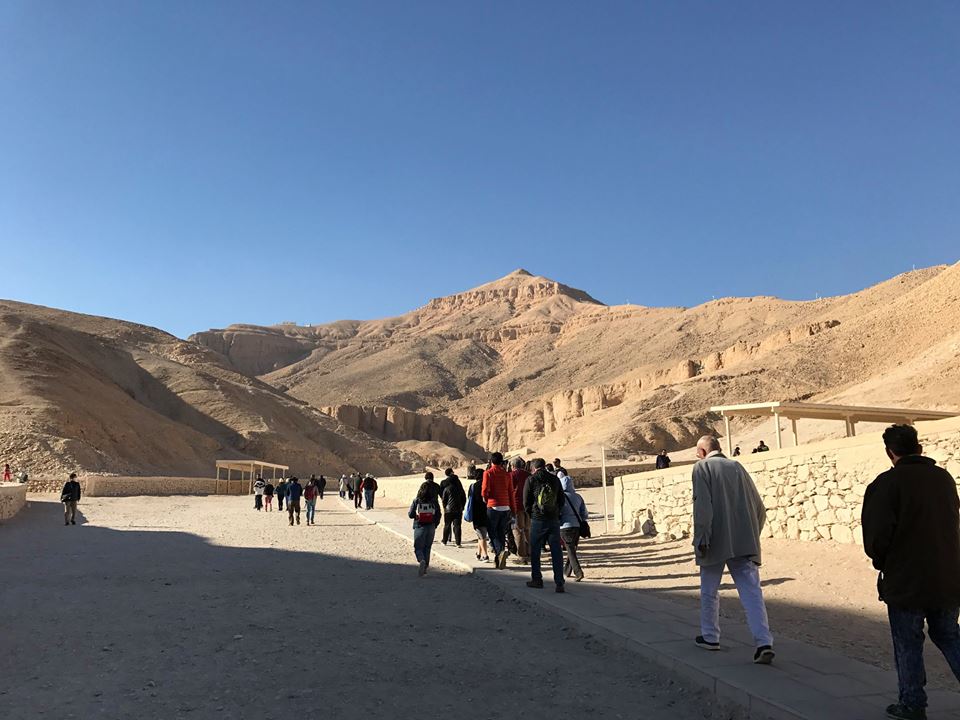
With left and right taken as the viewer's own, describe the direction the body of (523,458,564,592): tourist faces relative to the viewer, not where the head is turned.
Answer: facing away from the viewer

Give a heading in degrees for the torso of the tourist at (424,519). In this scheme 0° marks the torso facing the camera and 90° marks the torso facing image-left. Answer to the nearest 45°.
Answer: approximately 180°

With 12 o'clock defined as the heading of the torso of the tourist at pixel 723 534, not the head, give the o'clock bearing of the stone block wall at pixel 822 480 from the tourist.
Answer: The stone block wall is roughly at 2 o'clock from the tourist.

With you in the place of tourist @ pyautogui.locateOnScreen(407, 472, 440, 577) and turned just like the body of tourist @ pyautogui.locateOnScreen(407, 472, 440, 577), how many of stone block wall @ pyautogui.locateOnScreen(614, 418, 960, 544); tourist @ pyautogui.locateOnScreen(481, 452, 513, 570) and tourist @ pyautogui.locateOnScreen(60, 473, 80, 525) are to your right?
2

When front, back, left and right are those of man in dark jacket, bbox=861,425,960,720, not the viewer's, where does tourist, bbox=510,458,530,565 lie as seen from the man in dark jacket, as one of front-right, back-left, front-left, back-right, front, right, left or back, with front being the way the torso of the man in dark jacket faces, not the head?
front

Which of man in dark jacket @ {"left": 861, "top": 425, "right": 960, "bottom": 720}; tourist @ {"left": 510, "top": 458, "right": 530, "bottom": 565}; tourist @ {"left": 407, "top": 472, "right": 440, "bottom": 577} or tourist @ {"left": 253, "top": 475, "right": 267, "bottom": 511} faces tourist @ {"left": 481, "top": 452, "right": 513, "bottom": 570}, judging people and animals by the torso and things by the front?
the man in dark jacket

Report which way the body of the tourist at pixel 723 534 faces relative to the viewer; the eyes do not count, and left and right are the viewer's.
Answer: facing away from the viewer and to the left of the viewer

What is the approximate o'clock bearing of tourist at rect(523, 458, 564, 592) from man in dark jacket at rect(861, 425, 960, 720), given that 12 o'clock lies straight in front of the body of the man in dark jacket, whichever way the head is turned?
The tourist is roughly at 12 o'clock from the man in dark jacket.

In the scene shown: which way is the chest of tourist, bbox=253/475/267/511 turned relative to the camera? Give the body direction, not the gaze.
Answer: away from the camera

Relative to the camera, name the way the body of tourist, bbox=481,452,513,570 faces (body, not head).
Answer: away from the camera

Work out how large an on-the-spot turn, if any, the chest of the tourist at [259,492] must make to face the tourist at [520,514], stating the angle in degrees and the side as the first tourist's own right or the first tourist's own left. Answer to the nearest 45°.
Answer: approximately 180°

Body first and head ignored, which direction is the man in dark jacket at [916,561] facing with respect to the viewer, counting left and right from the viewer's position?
facing away from the viewer and to the left of the viewer

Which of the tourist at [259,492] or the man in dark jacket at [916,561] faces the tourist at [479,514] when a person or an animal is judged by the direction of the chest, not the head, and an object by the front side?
the man in dark jacket

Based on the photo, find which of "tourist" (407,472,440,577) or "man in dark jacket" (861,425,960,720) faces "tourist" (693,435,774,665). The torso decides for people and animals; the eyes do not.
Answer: the man in dark jacket

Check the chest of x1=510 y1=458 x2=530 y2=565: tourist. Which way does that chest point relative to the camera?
away from the camera
